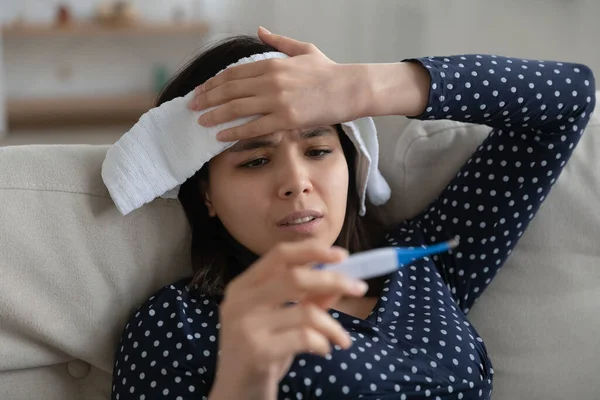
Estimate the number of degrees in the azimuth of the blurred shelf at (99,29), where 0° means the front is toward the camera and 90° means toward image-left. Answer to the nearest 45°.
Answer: approximately 0°

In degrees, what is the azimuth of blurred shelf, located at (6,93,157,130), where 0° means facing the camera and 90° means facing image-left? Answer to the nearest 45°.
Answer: approximately 0°

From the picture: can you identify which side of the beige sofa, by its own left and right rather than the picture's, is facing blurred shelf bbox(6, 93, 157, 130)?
back

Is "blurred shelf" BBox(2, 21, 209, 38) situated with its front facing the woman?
yes

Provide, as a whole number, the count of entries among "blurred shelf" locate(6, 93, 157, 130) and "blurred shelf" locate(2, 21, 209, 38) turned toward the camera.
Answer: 2
